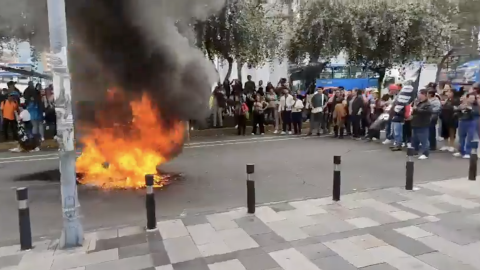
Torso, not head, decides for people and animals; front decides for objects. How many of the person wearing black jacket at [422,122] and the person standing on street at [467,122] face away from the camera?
0

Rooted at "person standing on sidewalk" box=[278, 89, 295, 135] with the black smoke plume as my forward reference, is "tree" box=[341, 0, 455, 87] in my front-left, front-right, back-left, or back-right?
back-left

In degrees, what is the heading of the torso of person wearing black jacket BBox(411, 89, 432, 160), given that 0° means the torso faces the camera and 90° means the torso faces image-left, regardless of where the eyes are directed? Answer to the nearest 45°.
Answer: approximately 45°

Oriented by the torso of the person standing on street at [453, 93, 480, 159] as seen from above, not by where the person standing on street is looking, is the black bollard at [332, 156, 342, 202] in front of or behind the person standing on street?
in front

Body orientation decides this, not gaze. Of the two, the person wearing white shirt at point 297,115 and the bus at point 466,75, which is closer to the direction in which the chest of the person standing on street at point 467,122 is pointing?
the person wearing white shirt

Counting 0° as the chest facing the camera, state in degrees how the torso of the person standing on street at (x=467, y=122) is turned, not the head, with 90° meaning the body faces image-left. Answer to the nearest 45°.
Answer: approximately 45°

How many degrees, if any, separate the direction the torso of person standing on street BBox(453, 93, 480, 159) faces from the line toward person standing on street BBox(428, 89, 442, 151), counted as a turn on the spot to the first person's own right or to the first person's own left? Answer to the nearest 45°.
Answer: approximately 45° to the first person's own right

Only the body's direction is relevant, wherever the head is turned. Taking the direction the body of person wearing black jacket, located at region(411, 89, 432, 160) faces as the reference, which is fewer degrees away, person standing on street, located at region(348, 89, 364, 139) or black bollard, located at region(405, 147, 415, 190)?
the black bollard

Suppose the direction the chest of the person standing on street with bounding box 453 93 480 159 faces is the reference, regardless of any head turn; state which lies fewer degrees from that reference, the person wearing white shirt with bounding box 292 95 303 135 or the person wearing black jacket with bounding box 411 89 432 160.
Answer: the person wearing black jacket

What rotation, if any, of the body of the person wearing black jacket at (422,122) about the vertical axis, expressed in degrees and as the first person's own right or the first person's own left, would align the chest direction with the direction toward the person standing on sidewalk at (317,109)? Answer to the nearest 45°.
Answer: approximately 90° to the first person's own right
